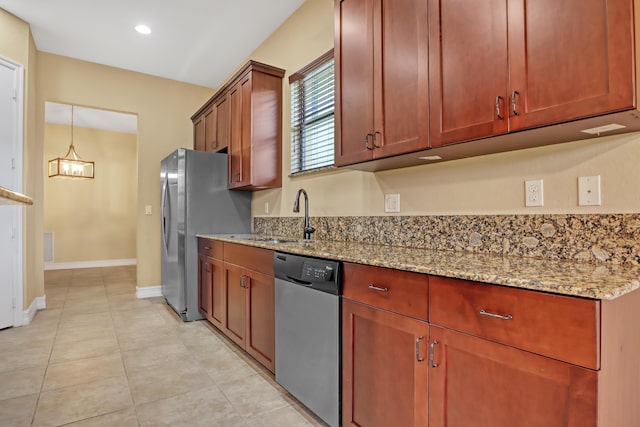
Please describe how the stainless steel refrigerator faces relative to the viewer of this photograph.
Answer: facing to the left of the viewer

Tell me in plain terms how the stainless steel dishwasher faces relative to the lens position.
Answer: facing the viewer and to the left of the viewer

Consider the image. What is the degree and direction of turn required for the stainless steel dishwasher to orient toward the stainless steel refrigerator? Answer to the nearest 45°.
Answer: approximately 90° to its right

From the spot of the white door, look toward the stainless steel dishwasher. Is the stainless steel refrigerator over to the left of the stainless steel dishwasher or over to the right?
left

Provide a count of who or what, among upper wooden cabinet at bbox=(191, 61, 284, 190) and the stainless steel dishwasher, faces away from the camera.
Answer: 0

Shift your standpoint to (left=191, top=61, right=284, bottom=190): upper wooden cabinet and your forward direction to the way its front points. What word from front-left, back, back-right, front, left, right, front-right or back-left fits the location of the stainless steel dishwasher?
front-left

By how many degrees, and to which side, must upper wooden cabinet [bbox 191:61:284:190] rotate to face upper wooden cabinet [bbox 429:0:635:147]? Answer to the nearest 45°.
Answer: approximately 45° to its left
